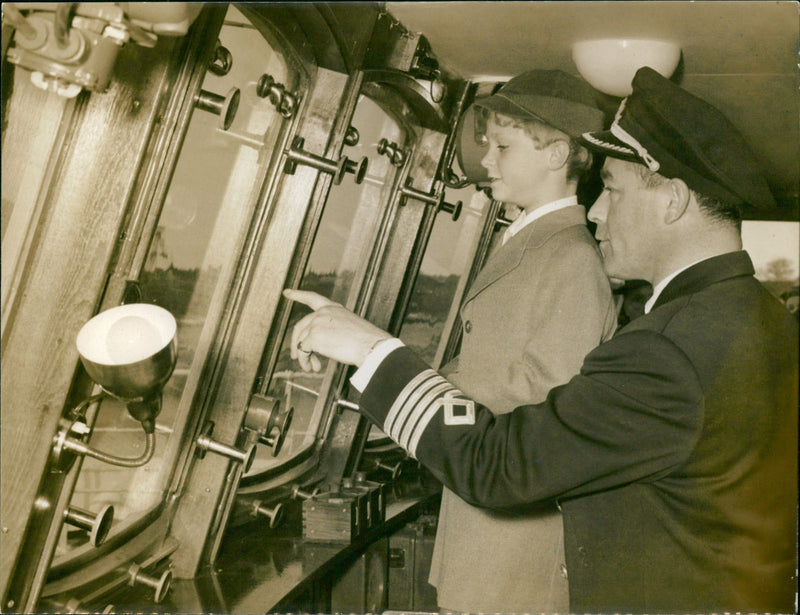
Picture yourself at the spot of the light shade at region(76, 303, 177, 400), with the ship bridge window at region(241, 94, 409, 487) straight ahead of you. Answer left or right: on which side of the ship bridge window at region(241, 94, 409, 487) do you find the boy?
right

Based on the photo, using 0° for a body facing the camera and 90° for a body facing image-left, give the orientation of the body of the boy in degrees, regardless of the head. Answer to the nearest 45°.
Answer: approximately 90°

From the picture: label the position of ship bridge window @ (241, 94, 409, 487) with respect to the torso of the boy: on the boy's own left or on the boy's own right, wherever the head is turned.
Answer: on the boy's own right

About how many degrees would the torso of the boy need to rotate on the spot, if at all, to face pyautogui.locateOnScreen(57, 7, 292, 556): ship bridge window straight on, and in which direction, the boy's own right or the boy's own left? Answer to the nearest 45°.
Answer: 0° — they already face it

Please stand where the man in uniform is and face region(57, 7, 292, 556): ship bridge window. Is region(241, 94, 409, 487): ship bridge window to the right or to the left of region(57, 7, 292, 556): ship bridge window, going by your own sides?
right

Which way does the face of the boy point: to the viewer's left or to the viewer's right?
to the viewer's left

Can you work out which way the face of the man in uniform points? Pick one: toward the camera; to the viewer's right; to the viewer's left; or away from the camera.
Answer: to the viewer's left

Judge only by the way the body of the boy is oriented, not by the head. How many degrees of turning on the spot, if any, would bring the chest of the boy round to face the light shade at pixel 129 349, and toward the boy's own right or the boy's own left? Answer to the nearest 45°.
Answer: approximately 45° to the boy's own left
